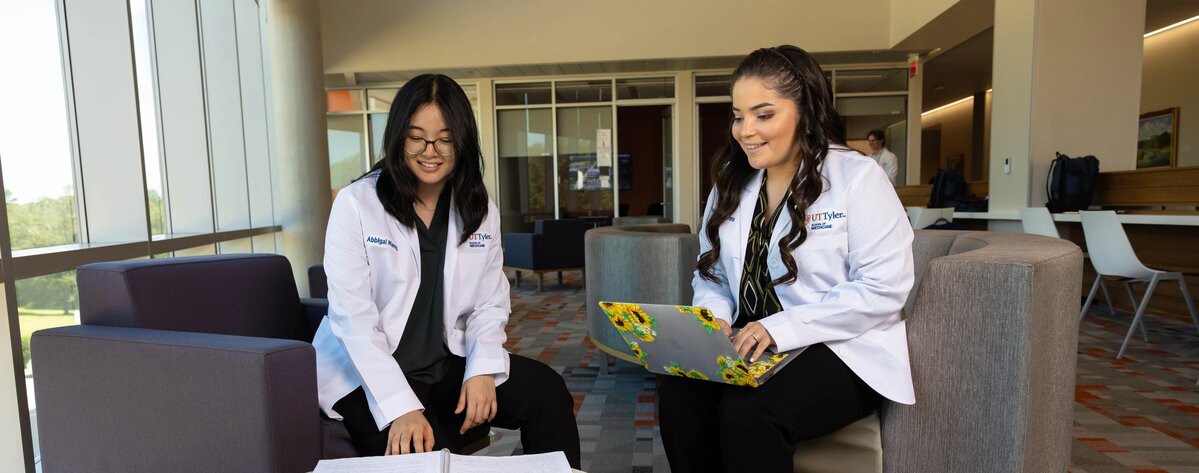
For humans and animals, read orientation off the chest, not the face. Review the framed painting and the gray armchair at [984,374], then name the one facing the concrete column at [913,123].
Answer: the framed painting

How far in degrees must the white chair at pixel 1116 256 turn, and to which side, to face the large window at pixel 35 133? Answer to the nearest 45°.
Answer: approximately 180°

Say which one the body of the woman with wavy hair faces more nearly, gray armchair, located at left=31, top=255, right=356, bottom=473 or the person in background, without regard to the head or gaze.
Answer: the gray armchair

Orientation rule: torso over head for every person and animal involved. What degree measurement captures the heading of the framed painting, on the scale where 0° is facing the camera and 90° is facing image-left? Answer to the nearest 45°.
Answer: approximately 45°

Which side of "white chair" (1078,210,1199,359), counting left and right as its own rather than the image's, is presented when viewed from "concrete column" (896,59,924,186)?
left

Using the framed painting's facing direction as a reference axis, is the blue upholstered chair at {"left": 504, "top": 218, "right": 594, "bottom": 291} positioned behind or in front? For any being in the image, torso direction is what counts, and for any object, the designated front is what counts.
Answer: in front

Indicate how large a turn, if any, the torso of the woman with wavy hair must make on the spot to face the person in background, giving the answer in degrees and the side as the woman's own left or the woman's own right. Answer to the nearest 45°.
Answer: approximately 135° to the woman's own right

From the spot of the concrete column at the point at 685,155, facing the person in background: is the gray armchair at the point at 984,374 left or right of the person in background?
right
